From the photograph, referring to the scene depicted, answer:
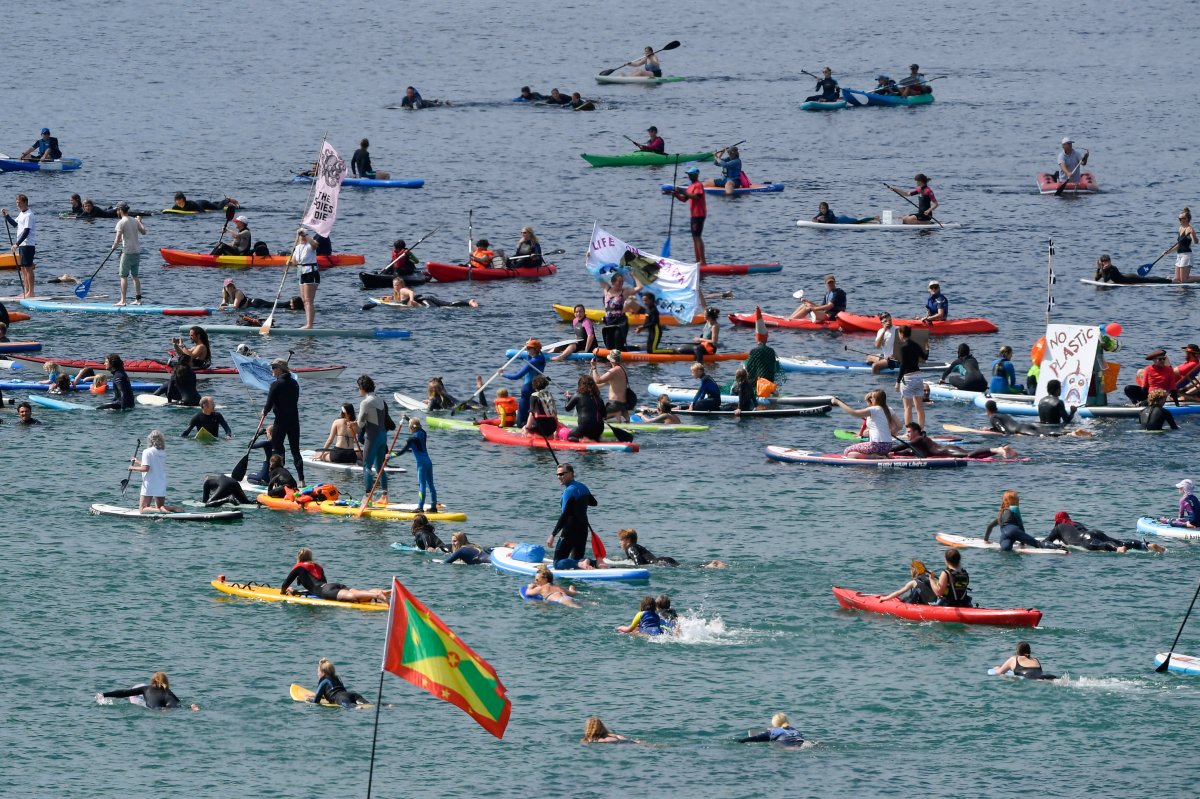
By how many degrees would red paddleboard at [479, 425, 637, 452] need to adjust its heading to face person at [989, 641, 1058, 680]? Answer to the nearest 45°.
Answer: approximately 135° to its left

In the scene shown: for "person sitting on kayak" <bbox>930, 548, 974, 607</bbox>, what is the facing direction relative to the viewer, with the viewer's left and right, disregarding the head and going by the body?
facing away from the viewer and to the left of the viewer

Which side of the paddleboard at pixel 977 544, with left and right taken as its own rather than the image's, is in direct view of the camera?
left

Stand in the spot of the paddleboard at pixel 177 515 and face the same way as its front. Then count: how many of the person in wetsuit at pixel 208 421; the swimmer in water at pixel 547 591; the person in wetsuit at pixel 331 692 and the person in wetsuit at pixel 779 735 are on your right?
1

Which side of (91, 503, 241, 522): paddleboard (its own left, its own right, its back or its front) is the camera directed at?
left

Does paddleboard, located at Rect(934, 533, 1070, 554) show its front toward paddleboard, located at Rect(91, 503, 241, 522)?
yes

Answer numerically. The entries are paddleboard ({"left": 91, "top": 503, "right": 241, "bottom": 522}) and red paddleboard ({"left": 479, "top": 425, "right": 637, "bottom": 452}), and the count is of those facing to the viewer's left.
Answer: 2

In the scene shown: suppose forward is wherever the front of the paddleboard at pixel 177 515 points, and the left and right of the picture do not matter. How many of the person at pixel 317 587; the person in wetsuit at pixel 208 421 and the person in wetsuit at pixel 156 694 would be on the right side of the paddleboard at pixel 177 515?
1

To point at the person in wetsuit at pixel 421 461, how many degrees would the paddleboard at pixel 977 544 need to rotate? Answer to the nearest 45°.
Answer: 0° — it already faces them

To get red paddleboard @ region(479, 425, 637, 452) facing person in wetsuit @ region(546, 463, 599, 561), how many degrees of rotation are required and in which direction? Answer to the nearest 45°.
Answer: approximately 90° to its left

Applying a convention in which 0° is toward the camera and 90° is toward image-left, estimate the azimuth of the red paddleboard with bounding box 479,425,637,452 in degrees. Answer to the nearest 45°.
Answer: approximately 90°
